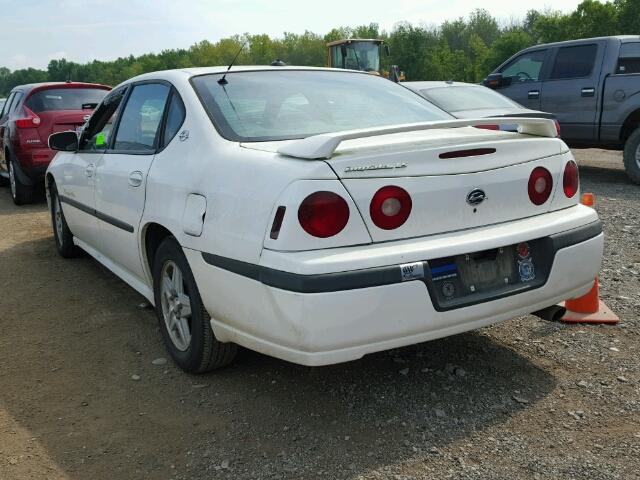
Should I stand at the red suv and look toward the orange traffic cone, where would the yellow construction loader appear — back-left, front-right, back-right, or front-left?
back-left

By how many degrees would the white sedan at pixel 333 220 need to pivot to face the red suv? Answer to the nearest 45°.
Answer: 0° — it already faces it

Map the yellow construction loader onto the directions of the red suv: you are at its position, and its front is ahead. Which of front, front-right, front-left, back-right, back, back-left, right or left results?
right

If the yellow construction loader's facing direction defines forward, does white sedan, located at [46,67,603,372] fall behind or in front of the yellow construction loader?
in front

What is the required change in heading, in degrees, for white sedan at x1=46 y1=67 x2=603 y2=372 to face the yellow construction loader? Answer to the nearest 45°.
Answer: approximately 45° to its right

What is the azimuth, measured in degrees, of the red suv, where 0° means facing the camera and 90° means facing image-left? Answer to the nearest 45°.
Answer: approximately 135°

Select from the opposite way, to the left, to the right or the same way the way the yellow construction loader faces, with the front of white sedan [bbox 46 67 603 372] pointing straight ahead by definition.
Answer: the opposite way

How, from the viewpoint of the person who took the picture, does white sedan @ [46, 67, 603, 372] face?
facing away from the viewer and to the left of the viewer

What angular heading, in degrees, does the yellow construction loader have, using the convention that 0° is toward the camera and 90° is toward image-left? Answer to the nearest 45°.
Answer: approximately 315°

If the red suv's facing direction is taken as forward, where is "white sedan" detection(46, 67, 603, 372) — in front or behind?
behind

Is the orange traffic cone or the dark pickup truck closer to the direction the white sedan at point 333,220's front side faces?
the dark pickup truck

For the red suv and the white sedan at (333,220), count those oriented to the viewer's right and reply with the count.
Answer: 0

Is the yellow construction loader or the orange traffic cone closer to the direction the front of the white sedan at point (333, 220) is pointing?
the yellow construction loader
